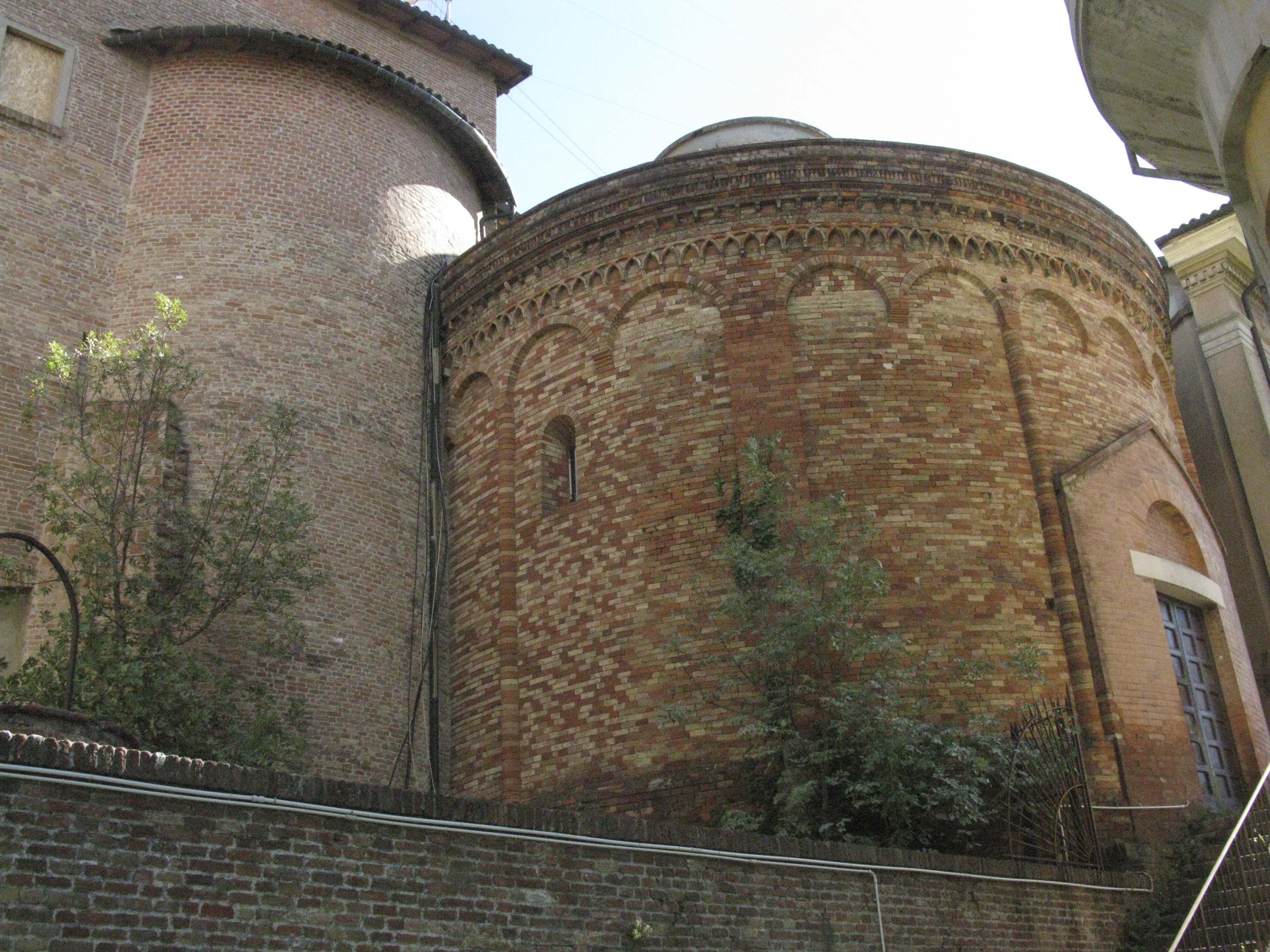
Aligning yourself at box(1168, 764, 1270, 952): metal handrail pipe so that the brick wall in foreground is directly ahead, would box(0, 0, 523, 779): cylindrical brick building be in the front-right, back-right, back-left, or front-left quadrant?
front-right

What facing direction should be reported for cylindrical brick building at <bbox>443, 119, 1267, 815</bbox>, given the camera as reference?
facing the viewer and to the right of the viewer

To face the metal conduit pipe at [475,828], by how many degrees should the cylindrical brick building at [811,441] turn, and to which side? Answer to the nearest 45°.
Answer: approximately 45° to its right

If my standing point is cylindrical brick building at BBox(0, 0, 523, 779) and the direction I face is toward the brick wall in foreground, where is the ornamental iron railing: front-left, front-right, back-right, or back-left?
front-left

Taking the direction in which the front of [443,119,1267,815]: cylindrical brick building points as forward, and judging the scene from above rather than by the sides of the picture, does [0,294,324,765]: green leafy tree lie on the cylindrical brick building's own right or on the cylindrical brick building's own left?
on the cylindrical brick building's own right

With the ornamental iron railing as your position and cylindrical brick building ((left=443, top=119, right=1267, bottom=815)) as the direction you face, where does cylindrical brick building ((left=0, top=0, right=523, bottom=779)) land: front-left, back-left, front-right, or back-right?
front-left
